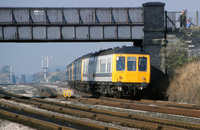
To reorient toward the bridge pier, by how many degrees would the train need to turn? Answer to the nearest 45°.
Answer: approximately 90° to its left

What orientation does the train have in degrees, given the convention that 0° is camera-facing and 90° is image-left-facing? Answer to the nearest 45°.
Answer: approximately 315°

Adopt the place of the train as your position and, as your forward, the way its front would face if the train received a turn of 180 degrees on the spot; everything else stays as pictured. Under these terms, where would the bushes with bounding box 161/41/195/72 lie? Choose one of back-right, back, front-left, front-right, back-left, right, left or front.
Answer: right
